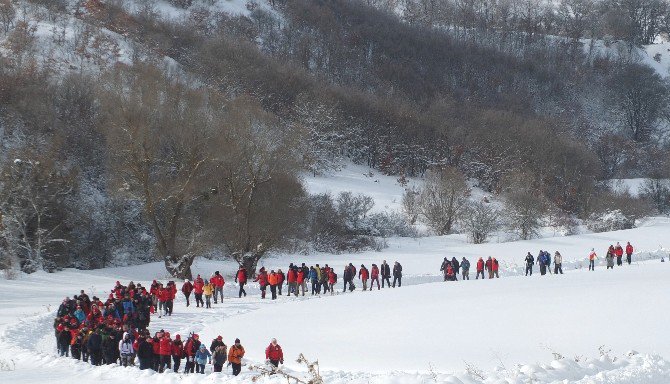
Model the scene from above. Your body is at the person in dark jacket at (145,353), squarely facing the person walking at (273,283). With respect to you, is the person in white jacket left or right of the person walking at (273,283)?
left

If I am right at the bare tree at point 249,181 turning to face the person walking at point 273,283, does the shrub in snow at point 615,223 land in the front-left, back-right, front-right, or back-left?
back-left

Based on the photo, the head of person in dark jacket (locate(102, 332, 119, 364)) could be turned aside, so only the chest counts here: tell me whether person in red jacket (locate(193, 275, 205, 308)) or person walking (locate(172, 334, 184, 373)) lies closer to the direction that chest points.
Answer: the person walking

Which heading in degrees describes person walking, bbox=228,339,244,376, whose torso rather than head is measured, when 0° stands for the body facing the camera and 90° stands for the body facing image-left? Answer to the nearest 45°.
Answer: approximately 315°

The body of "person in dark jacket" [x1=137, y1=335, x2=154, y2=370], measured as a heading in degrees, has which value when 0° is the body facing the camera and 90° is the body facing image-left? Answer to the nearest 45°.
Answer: approximately 315°

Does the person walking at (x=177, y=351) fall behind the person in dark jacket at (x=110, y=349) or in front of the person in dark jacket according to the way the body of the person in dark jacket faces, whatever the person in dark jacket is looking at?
in front
